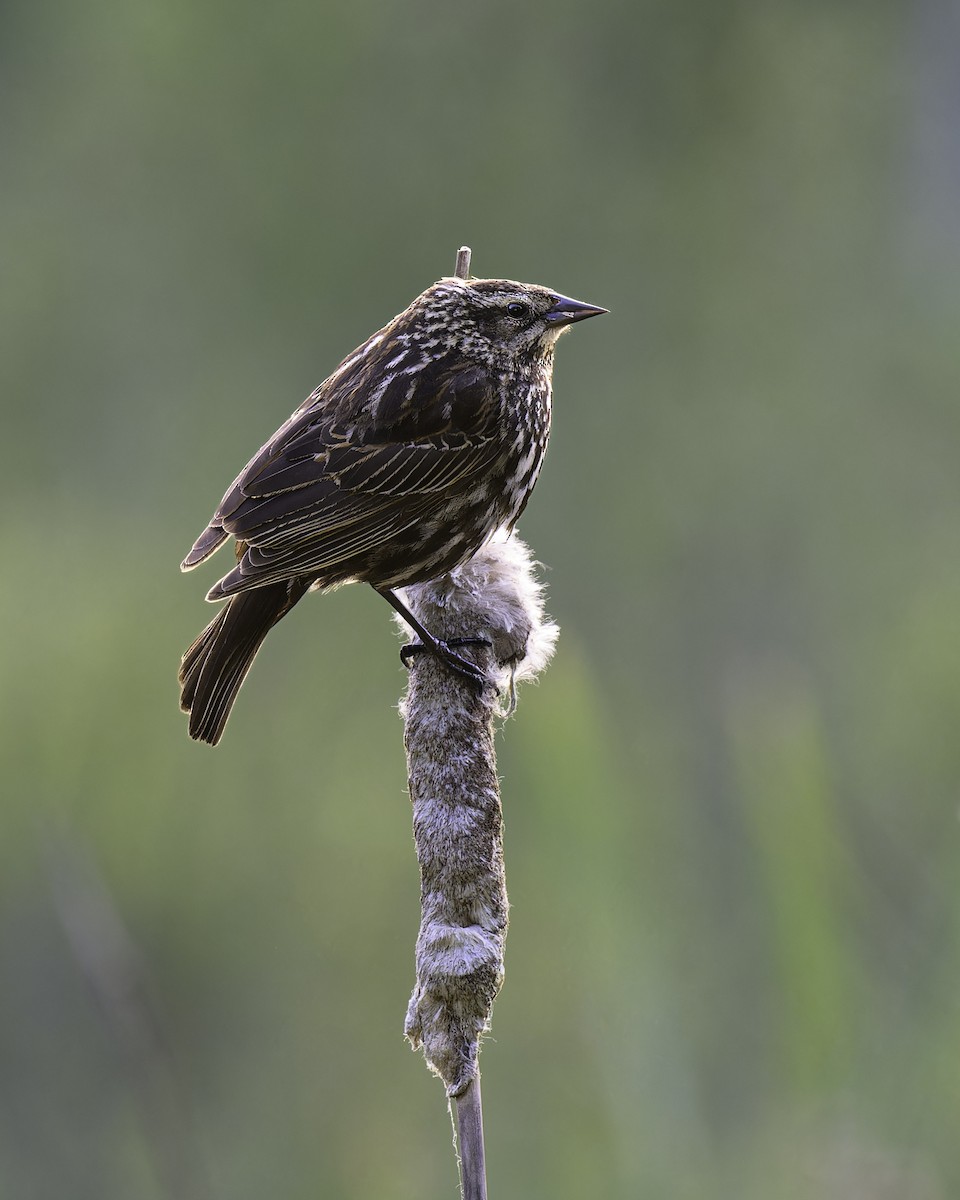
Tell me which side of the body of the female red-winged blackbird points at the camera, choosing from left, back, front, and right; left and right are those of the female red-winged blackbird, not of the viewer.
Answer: right
